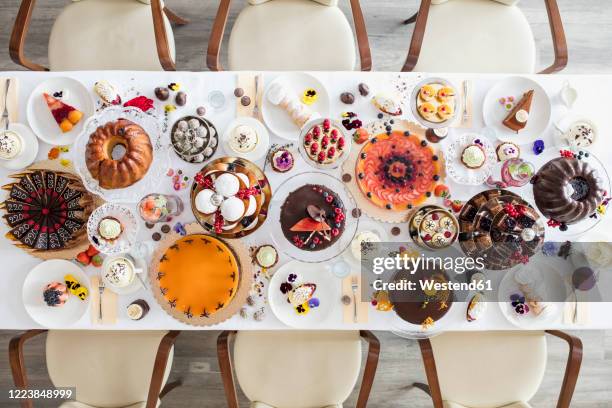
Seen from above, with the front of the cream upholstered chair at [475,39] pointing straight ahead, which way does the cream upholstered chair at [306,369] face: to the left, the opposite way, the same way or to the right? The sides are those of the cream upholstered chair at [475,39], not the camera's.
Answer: the opposite way

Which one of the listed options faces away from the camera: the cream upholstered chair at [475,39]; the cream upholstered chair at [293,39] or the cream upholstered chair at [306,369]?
the cream upholstered chair at [306,369]

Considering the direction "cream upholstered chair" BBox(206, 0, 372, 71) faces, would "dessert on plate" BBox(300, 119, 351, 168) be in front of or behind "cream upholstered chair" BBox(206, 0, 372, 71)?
in front

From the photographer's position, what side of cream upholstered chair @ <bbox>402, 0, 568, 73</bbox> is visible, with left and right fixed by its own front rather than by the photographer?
front

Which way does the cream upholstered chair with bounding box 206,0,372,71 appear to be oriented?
toward the camera

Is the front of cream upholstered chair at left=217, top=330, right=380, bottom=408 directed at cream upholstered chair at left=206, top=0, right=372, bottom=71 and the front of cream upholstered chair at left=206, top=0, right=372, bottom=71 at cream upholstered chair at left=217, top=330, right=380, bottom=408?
yes

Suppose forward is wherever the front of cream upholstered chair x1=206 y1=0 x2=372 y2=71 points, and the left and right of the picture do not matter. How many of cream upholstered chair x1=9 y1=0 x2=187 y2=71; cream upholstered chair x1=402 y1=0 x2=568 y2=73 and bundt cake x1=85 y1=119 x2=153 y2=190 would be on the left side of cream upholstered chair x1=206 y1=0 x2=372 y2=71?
1

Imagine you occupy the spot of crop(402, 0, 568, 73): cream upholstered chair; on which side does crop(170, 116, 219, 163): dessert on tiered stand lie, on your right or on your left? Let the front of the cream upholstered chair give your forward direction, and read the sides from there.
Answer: on your right

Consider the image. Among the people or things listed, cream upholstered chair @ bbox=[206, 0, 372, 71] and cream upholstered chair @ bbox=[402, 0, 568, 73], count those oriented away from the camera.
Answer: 0

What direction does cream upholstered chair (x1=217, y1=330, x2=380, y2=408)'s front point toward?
away from the camera

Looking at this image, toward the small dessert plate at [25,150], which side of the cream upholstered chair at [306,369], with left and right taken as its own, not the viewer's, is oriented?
left
